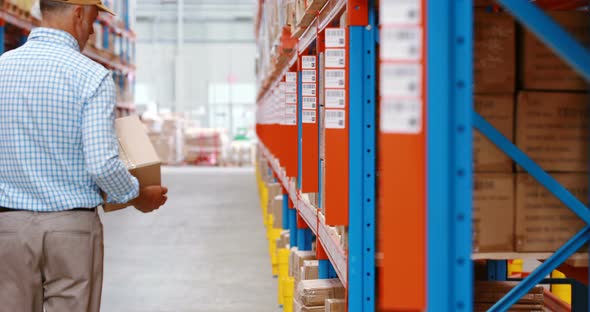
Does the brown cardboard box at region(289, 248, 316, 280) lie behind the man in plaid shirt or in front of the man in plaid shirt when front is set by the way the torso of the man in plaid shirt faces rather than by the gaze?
in front

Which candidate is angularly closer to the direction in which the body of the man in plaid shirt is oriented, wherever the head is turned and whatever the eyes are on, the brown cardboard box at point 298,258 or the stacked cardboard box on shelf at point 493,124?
the brown cardboard box

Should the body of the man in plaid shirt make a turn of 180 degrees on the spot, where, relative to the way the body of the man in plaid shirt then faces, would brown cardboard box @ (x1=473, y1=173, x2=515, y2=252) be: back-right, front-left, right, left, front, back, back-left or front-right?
left

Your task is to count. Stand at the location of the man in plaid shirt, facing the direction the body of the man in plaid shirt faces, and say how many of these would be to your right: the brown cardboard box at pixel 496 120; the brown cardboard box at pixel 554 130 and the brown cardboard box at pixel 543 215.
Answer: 3

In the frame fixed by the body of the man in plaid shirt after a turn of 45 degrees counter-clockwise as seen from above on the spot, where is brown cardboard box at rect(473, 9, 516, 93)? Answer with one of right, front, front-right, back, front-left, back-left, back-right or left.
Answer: back-right

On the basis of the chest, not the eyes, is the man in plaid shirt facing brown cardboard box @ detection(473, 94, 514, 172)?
no

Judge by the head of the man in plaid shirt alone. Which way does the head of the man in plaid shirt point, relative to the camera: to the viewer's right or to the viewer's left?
to the viewer's right

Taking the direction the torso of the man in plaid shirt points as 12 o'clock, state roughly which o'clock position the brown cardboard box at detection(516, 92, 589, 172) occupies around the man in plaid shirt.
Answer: The brown cardboard box is roughly at 3 o'clock from the man in plaid shirt.

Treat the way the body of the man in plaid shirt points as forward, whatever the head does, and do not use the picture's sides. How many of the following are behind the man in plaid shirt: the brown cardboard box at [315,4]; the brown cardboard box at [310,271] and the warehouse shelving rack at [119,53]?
0

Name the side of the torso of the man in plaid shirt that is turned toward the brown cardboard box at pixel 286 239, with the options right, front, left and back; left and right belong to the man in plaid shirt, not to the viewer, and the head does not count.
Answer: front

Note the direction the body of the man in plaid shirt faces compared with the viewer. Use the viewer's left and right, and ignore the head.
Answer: facing away from the viewer and to the right of the viewer

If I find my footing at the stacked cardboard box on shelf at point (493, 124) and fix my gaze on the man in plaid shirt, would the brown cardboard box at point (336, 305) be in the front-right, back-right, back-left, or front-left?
front-right

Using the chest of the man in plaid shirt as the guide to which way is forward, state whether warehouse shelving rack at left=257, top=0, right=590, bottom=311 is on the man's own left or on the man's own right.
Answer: on the man's own right

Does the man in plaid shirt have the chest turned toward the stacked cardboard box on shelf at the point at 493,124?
no

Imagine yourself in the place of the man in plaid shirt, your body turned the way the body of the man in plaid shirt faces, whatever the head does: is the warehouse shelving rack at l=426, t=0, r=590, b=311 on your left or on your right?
on your right

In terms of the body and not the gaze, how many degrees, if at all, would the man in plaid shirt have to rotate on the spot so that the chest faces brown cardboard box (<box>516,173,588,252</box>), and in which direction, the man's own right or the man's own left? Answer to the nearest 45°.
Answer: approximately 90° to the man's own right

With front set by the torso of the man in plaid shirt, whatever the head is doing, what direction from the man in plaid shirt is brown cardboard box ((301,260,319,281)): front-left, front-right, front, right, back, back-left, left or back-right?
front
